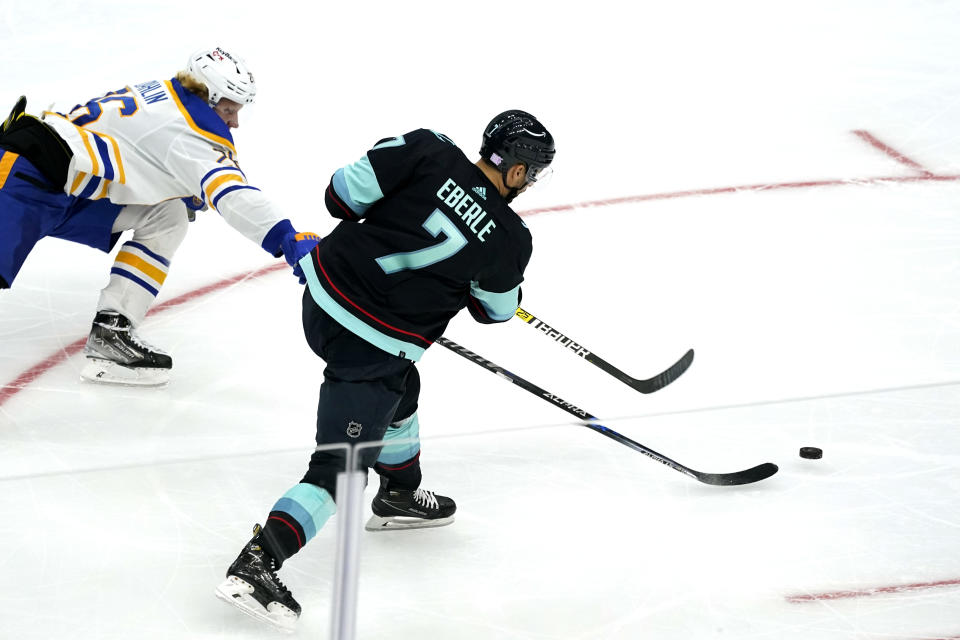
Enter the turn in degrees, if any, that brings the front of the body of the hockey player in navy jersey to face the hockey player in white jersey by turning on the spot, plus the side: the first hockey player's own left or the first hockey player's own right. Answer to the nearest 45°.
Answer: approximately 90° to the first hockey player's own left

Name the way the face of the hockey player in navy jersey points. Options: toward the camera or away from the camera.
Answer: away from the camera

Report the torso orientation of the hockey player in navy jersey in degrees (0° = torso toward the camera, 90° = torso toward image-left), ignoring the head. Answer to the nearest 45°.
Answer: approximately 225°
